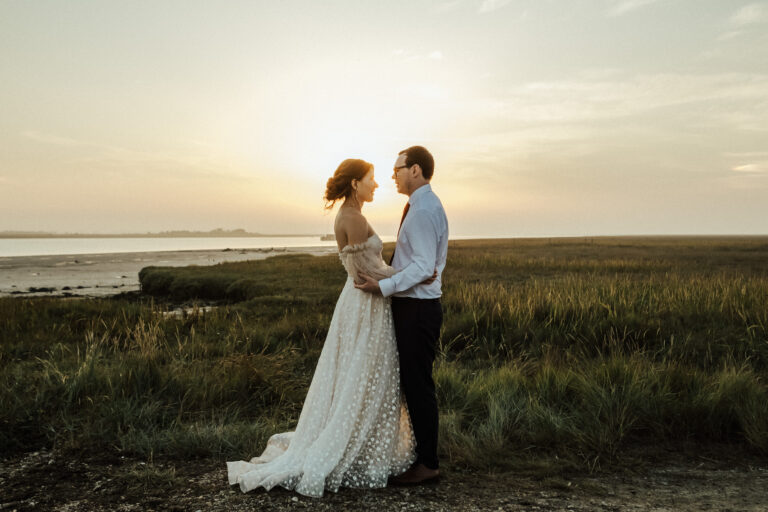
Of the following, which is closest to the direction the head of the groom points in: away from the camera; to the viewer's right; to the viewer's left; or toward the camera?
to the viewer's left

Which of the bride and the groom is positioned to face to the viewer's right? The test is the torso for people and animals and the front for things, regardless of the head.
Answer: the bride

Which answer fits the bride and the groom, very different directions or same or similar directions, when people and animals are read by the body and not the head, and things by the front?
very different directions

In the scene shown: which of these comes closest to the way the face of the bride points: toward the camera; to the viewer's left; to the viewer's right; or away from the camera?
to the viewer's right

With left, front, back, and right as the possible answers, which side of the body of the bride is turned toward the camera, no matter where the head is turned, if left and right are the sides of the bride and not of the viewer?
right

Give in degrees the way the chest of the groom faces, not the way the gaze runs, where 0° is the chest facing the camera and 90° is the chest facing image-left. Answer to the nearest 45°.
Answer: approximately 90°

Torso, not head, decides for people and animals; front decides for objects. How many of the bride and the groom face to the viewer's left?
1
